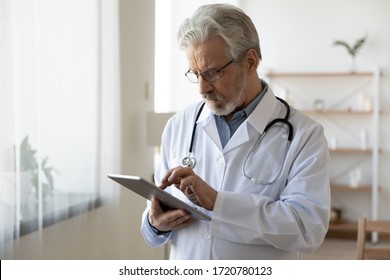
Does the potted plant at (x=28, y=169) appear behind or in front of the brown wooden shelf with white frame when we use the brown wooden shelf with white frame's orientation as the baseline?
in front

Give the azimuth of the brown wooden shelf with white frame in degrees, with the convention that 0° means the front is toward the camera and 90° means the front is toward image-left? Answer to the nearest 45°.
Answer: approximately 0°

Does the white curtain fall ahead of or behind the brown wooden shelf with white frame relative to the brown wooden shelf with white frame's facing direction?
ahead
